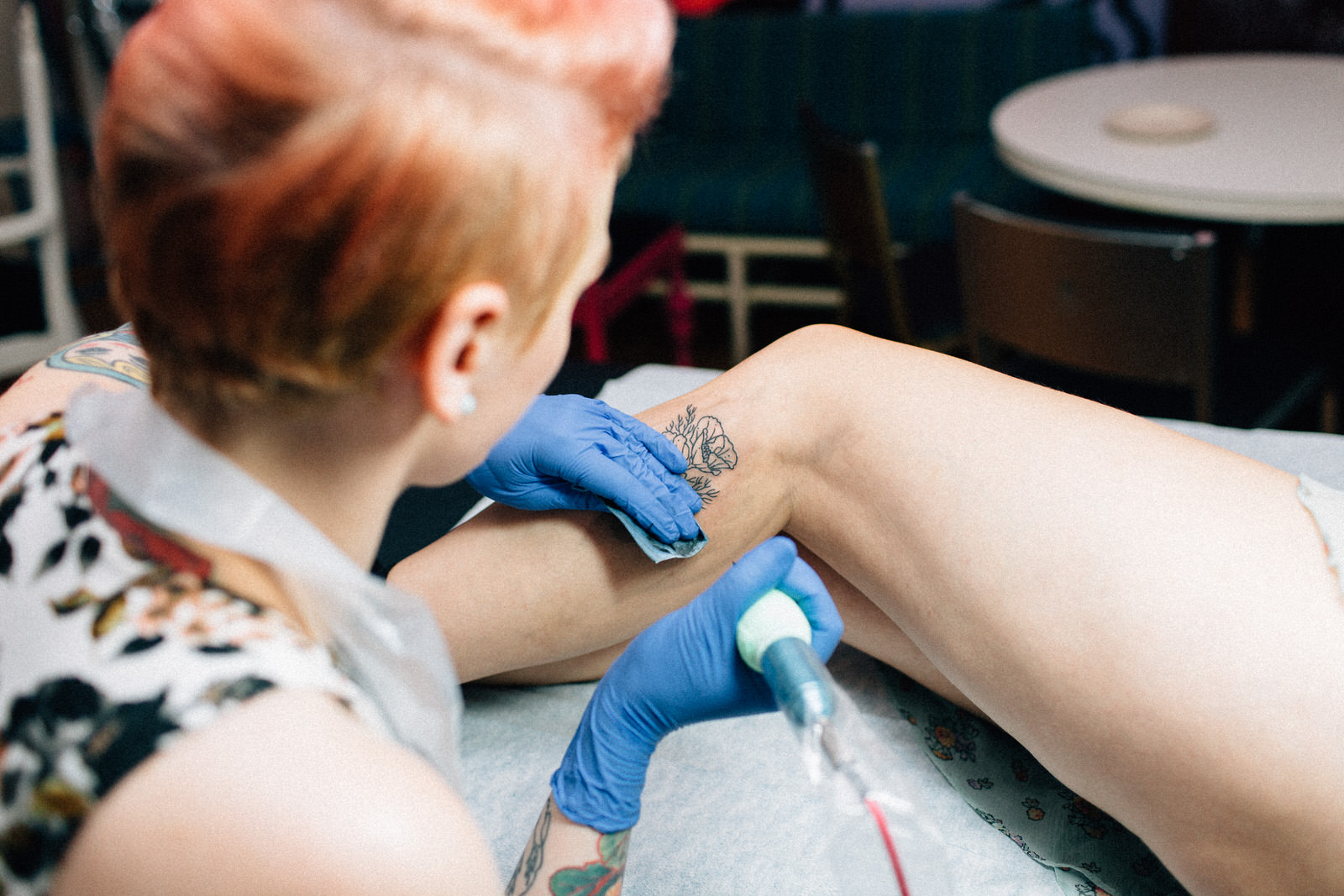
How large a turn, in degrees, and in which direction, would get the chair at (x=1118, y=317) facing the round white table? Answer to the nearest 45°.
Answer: approximately 45° to its left

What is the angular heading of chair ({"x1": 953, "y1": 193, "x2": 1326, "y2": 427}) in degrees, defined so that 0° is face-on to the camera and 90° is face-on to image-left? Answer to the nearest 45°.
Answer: approximately 225°
